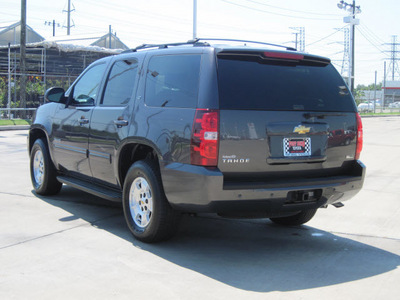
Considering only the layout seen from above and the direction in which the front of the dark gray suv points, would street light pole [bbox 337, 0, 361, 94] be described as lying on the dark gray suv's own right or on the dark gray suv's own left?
on the dark gray suv's own right

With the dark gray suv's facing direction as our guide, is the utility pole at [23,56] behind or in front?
in front

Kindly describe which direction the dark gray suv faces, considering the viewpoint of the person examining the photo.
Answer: facing away from the viewer and to the left of the viewer

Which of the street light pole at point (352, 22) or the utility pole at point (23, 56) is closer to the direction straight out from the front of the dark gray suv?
the utility pole
